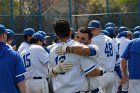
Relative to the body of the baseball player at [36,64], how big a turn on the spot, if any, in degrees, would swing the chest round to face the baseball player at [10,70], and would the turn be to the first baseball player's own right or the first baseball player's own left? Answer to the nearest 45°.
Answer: approximately 135° to the first baseball player's own right

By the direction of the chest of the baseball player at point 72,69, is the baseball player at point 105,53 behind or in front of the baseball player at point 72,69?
in front

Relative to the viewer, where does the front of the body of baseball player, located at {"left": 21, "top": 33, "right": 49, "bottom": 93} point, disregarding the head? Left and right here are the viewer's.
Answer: facing away from the viewer and to the right of the viewer

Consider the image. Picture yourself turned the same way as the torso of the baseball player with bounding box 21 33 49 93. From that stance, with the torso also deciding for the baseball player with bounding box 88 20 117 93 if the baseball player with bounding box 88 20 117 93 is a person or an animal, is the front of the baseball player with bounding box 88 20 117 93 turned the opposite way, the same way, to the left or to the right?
to the left

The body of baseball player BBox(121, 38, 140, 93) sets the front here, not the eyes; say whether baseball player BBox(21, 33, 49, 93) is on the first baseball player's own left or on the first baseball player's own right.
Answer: on the first baseball player's own left

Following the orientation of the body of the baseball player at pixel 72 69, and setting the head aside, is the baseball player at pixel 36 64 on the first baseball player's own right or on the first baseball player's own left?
on the first baseball player's own left
